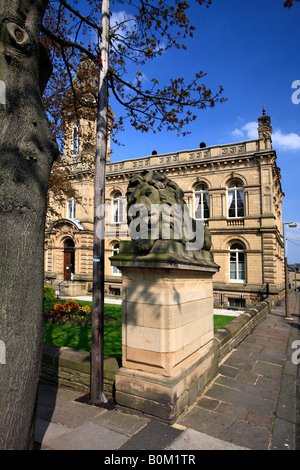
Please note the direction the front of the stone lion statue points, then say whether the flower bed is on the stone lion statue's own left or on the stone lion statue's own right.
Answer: on the stone lion statue's own right

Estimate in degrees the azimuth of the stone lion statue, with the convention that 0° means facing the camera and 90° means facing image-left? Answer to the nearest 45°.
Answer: approximately 45°

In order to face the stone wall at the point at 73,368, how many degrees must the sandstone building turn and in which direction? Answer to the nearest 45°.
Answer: approximately 45° to its left

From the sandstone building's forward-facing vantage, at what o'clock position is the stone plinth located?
The stone plinth is roughly at 11 o'clock from the sandstone building.

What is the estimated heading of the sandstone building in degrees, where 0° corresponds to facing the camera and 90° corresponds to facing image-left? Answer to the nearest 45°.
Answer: approximately 45°
